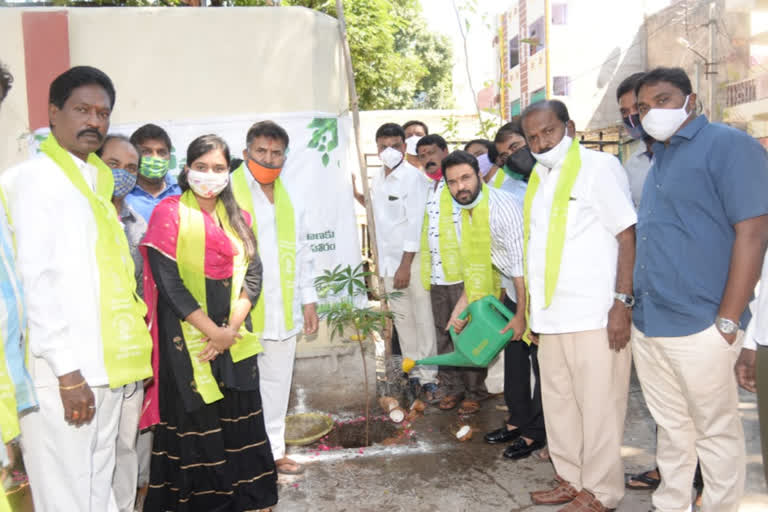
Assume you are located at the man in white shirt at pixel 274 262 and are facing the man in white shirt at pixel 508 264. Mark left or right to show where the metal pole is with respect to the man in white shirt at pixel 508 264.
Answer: left

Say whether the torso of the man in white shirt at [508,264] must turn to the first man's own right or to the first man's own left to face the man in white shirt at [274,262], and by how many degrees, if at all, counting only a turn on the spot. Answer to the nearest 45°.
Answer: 0° — they already face them

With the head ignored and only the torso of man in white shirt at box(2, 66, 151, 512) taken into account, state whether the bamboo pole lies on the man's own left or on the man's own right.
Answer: on the man's own left

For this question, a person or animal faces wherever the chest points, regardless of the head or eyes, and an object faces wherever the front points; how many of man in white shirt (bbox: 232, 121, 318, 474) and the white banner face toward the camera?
2

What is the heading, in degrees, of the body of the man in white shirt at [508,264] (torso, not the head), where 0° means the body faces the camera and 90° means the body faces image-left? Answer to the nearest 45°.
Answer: approximately 45°

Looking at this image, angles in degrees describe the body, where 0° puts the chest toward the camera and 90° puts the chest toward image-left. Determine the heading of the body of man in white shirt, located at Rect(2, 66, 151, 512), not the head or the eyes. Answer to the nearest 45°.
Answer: approximately 315°

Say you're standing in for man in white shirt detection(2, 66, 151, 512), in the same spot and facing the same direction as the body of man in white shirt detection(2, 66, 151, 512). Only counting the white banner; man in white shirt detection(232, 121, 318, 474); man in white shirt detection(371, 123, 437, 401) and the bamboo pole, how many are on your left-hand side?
4
